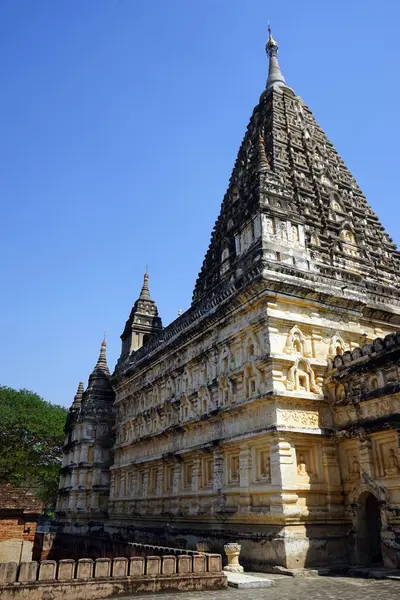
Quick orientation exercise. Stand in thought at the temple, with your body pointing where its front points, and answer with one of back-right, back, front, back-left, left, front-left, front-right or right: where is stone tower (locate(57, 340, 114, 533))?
back

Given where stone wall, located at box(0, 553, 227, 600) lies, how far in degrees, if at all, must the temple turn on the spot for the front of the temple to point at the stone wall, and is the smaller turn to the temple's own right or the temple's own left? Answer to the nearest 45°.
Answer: approximately 90° to the temple's own right

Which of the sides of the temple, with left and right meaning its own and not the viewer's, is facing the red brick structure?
right

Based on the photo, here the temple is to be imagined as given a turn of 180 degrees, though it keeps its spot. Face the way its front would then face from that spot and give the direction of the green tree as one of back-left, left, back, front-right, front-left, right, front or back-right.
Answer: front

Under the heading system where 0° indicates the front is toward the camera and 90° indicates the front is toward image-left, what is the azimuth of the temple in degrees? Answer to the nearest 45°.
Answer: approximately 315°
